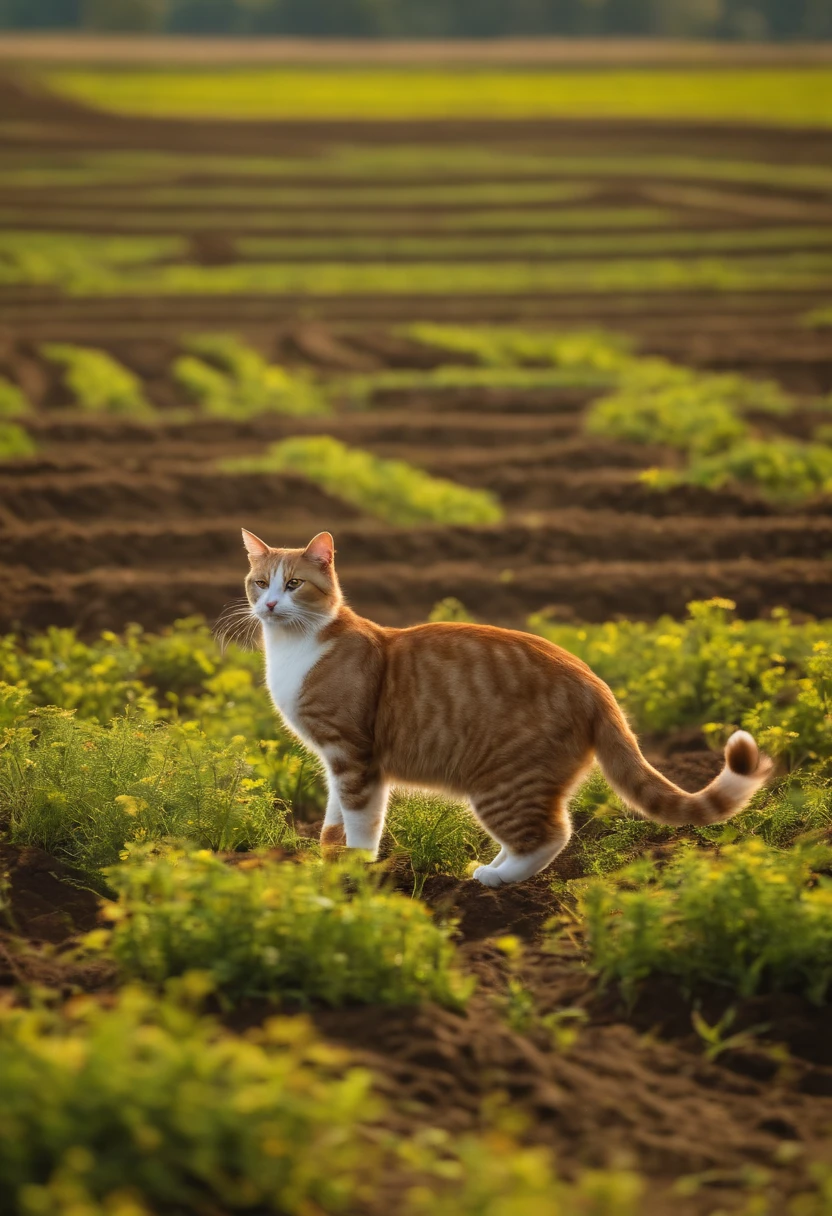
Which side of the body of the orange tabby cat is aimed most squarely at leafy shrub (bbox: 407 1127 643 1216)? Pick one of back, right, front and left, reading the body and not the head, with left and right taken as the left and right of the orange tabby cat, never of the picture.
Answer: left

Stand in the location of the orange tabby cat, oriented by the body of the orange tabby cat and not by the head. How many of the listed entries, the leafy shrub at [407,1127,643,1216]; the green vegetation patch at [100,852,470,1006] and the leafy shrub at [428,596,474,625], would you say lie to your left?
2

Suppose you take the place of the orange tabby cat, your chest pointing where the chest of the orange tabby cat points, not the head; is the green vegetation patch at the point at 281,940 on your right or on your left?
on your left

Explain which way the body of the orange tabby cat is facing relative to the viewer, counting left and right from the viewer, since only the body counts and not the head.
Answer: facing to the left of the viewer

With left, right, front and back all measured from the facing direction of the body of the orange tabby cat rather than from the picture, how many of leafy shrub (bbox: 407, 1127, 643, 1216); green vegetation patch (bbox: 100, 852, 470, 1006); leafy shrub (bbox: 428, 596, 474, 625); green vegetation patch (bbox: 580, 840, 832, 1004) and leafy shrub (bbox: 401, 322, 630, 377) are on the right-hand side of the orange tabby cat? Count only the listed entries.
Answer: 2

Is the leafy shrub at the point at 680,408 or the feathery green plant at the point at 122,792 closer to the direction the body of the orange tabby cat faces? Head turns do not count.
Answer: the feathery green plant

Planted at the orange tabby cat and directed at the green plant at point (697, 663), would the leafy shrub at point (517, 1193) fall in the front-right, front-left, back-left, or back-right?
back-right

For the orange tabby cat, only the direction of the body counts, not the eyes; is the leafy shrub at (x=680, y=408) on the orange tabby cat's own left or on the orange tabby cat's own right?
on the orange tabby cat's own right

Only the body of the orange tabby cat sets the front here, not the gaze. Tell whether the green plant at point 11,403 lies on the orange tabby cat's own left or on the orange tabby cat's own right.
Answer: on the orange tabby cat's own right

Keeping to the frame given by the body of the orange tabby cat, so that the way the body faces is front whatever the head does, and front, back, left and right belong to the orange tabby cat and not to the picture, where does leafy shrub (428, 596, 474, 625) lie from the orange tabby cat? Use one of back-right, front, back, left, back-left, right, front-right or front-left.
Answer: right

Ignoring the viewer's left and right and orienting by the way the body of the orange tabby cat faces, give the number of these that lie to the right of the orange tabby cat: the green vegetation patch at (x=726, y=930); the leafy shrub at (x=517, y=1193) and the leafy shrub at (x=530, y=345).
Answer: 1

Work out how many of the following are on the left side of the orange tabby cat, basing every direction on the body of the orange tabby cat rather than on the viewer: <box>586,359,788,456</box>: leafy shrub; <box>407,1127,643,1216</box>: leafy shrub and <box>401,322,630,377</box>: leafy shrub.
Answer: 1

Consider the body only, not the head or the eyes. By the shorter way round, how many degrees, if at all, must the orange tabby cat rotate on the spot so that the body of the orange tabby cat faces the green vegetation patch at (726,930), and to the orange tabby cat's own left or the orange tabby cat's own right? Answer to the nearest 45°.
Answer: approximately 135° to the orange tabby cat's own left

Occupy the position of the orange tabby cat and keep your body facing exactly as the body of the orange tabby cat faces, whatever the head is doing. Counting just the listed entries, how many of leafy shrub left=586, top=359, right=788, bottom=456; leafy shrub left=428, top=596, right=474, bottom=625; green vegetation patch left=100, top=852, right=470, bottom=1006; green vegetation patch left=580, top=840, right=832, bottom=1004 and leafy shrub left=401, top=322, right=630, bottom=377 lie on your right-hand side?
3

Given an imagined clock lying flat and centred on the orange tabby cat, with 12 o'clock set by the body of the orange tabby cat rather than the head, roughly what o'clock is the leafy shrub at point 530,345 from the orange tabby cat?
The leafy shrub is roughly at 3 o'clock from the orange tabby cat.
